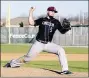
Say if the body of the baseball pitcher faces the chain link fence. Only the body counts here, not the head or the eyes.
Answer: no
